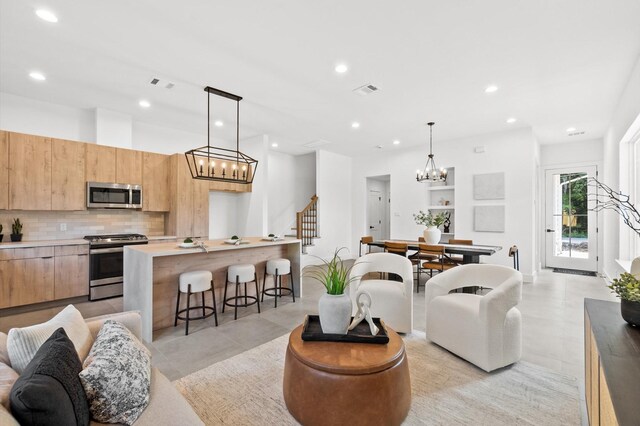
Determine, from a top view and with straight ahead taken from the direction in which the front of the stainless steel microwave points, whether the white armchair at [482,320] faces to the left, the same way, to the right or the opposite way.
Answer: to the right

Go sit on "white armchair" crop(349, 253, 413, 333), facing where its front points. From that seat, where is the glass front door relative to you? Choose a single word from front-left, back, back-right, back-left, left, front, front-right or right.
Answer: back

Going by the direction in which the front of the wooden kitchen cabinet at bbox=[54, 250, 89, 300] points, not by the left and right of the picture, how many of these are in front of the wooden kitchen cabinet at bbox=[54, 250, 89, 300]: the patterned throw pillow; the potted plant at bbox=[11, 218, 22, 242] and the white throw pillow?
2

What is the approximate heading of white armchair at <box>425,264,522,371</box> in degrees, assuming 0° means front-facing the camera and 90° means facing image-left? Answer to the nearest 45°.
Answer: approximately 45°

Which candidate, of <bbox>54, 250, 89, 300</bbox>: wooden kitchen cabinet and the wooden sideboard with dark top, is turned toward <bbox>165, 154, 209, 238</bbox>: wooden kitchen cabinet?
the wooden sideboard with dark top

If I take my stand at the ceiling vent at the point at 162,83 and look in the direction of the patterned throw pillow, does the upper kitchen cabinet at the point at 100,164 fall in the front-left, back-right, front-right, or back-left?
back-right

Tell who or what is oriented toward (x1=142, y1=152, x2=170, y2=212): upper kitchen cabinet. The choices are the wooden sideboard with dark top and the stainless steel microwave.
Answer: the wooden sideboard with dark top
